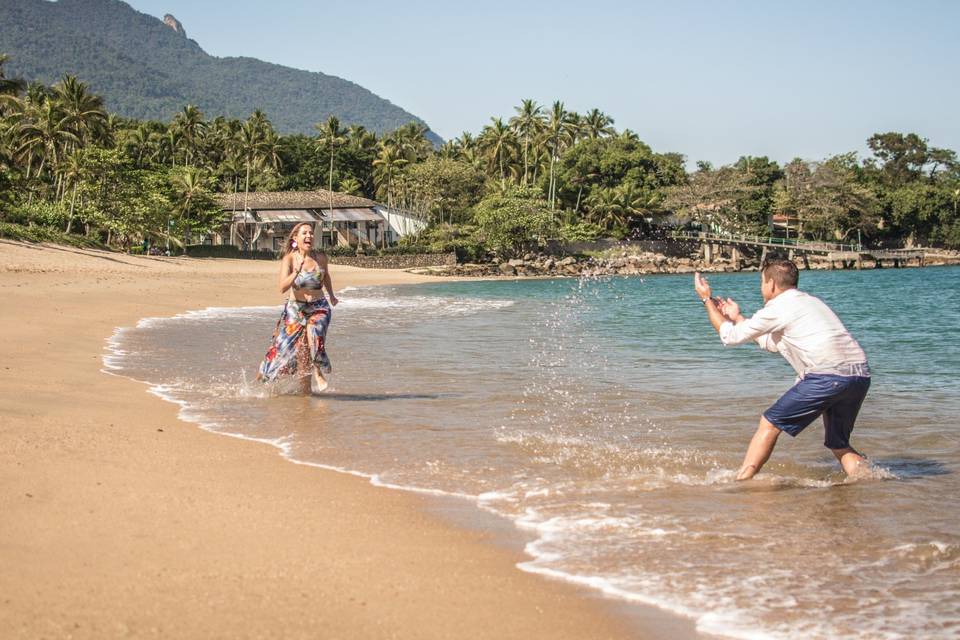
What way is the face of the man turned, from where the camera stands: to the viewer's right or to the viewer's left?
to the viewer's left

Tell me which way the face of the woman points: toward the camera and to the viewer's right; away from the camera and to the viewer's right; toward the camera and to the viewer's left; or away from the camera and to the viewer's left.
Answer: toward the camera and to the viewer's right

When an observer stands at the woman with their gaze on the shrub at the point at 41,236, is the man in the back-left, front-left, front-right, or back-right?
back-right

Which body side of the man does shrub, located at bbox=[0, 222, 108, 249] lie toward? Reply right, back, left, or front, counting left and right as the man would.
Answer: front

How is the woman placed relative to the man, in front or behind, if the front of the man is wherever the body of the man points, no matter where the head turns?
in front

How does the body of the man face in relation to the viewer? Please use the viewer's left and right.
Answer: facing away from the viewer and to the left of the viewer
